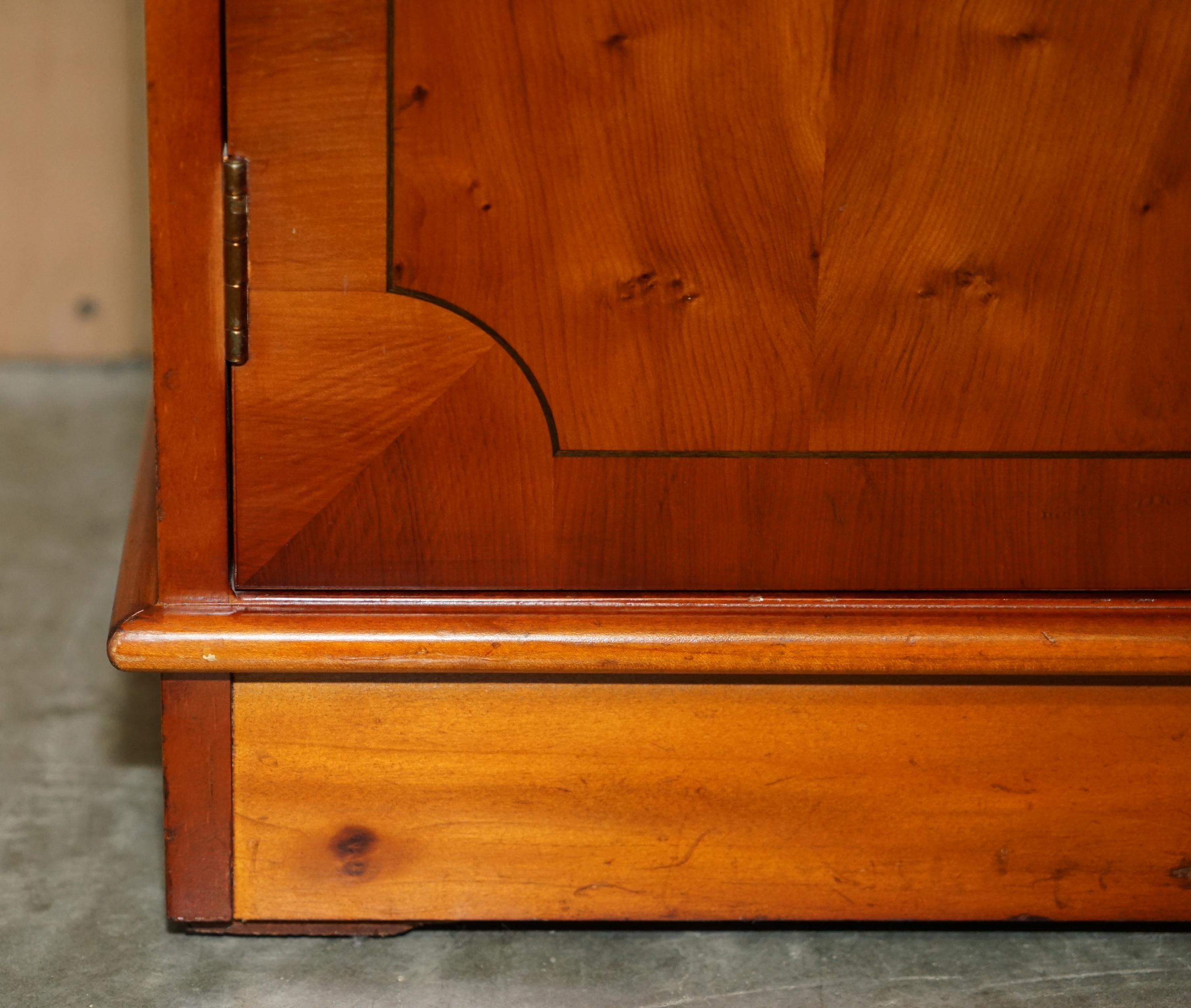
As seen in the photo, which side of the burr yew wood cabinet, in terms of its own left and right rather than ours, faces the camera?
front
